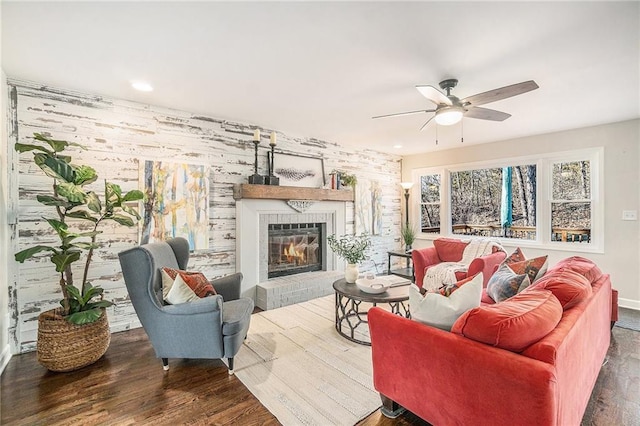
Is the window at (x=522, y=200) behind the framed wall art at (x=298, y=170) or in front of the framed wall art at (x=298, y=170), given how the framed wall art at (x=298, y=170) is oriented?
in front

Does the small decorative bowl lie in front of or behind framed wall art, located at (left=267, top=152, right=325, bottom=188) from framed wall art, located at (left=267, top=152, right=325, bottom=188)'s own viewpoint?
in front

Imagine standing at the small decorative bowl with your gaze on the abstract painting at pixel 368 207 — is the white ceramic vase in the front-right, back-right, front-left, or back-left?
front-left

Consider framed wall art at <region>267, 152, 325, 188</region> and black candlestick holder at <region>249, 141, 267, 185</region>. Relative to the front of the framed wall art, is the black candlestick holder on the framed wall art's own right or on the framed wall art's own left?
on the framed wall art's own right

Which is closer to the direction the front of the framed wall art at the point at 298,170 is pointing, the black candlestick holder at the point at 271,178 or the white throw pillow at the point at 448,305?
the white throw pillow

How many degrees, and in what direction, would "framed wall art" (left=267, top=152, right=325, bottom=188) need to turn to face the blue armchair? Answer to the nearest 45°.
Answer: approximately 90° to its right

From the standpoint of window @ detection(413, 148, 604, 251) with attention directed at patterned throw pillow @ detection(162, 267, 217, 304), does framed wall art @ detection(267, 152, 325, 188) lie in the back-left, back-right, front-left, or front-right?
front-right

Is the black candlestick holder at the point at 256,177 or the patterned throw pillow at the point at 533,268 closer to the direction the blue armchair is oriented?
the patterned throw pillow

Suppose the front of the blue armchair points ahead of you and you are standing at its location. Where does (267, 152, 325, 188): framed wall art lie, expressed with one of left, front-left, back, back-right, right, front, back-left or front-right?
left

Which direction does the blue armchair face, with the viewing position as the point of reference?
facing the viewer and to the right of the viewer

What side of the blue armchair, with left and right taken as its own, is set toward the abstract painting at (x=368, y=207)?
left

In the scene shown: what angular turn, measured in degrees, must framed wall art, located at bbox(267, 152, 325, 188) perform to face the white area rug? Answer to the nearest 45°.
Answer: approximately 45° to its right

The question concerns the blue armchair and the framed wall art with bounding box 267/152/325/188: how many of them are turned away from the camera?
0
